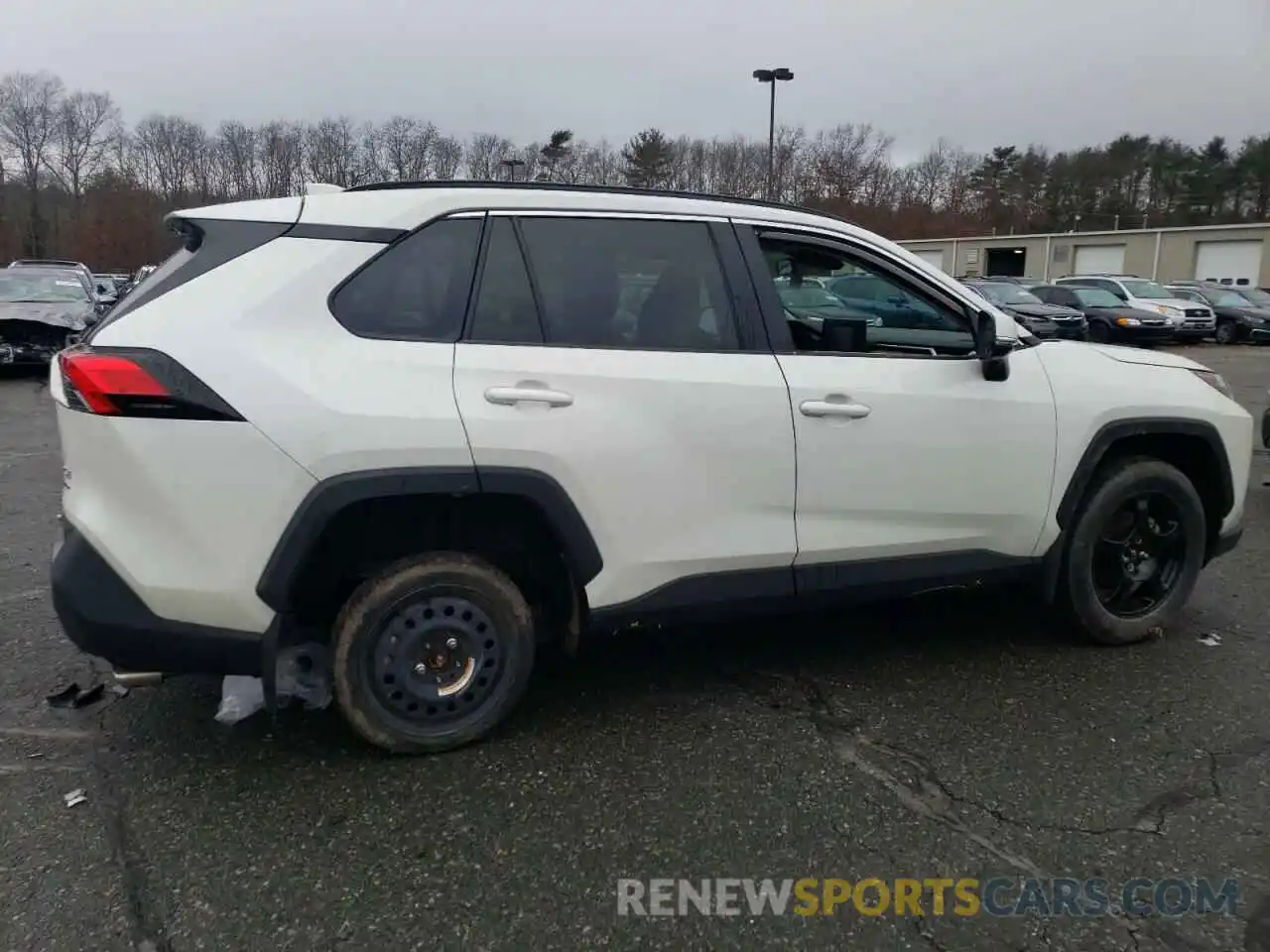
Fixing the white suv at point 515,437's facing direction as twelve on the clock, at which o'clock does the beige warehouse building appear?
The beige warehouse building is roughly at 10 o'clock from the white suv.

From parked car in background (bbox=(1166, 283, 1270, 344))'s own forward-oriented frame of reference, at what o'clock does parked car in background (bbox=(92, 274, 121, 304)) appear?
parked car in background (bbox=(92, 274, 121, 304)) is roughly at 3 o'clock from parked car in background (bbox=(1166, 283, 1270, 344)).

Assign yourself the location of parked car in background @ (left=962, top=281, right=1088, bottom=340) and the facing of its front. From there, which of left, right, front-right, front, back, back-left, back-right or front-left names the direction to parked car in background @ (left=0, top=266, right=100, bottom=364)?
right

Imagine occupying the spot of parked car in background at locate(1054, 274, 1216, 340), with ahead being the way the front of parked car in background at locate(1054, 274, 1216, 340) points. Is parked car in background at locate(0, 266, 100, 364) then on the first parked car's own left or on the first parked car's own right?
on the first parked car's own right

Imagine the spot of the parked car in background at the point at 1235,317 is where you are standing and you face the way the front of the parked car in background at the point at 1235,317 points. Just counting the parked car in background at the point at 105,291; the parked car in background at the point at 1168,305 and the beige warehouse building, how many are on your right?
2

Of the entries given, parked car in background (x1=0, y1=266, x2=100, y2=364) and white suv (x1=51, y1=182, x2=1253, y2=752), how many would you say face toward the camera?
1

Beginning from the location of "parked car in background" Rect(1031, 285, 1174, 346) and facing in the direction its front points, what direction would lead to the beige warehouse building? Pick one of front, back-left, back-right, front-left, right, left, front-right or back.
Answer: back-left

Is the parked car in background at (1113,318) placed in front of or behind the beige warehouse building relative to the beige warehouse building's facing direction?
in front

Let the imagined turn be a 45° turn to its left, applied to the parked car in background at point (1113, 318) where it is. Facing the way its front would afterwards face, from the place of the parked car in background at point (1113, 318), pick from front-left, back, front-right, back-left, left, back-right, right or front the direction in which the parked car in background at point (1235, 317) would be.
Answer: front-left

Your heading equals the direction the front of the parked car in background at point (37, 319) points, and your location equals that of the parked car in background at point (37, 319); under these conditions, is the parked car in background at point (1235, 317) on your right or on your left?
on your left

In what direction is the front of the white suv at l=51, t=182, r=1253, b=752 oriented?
to the viewer's right

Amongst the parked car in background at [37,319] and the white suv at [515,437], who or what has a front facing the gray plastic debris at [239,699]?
the parked car in background

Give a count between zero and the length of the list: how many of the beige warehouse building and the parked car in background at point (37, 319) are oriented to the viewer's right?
0

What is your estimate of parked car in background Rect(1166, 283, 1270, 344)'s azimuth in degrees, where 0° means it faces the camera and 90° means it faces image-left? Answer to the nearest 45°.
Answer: approximately 315°
